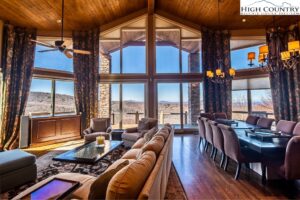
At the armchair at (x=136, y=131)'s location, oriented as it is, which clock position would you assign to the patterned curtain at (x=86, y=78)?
The patterned curtain is roughly at 3 o'clock from the armchair.

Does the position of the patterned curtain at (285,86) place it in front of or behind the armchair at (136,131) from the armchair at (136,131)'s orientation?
behind

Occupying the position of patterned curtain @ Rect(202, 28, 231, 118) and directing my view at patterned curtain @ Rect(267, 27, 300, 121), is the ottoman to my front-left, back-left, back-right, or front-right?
back-right

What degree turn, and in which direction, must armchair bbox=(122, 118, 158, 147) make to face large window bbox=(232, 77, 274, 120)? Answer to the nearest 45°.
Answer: approximately 135° to its left

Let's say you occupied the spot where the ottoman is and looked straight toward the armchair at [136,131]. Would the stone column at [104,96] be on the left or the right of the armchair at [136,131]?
left

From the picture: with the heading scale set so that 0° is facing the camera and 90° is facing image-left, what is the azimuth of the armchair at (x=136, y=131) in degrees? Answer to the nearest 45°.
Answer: approximately 45°

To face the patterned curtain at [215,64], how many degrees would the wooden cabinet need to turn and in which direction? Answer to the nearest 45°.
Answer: approximately 45° to its left
